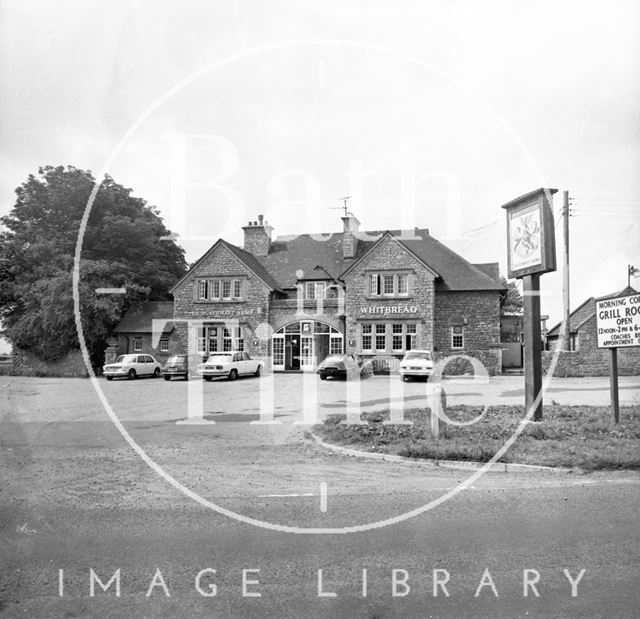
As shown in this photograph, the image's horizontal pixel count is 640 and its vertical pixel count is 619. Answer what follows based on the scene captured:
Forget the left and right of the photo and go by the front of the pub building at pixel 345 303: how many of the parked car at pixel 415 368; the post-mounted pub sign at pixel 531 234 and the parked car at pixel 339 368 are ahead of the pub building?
3

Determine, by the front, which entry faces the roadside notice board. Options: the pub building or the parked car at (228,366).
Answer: the pub building

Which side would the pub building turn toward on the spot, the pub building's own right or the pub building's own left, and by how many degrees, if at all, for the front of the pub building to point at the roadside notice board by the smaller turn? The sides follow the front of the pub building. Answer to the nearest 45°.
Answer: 0° — it already faces it

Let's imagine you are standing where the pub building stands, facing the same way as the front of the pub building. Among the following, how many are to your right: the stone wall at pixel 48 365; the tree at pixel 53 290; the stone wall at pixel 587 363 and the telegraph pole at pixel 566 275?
2
